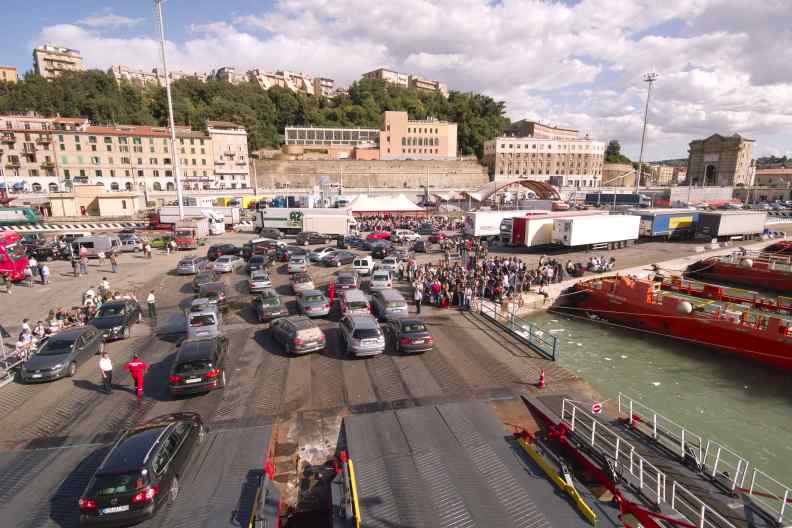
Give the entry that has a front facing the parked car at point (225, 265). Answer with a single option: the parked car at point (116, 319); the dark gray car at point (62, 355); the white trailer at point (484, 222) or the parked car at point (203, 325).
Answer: the parked car at point (203, 325)

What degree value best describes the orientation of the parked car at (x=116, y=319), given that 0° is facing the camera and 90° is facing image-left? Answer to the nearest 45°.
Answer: approximately 45°

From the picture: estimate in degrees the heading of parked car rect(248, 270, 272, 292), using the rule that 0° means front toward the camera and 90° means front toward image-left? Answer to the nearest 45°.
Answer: approximately 180°

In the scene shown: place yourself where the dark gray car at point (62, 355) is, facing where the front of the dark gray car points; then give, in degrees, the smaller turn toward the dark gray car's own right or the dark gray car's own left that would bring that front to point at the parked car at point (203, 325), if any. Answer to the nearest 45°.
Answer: approximately 135° to the dark gray car's own left

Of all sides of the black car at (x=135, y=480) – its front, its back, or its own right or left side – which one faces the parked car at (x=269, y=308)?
front

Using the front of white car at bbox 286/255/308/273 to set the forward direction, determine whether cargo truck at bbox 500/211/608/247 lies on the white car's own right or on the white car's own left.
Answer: on the white car's own right

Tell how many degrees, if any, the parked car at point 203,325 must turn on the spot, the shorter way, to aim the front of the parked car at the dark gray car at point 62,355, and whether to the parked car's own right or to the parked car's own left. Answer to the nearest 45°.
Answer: approximately 90° to the parked car's own left

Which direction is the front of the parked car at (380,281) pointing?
away from the camera

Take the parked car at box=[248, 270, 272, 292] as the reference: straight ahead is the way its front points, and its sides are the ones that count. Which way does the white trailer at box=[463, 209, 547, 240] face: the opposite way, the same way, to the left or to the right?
to the right

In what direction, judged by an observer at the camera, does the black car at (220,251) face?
facing away from the viewer and to the right of the viewer

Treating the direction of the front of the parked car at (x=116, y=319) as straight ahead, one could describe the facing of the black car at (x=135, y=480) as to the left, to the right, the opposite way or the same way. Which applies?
the opposite way
